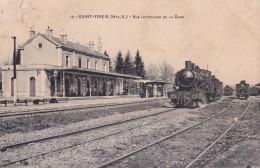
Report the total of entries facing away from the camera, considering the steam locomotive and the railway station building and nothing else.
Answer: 0

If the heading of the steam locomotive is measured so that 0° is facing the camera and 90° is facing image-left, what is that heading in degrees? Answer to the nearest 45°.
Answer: approximately 45°

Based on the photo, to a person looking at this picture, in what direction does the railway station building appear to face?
facing the viewer and to the right of the viewer

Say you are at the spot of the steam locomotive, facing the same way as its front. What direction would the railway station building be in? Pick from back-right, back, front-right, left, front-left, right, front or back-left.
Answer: right

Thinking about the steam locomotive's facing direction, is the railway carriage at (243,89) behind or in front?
behind

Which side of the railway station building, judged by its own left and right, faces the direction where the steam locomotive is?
front

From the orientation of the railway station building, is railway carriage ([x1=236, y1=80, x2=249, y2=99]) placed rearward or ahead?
ahead
